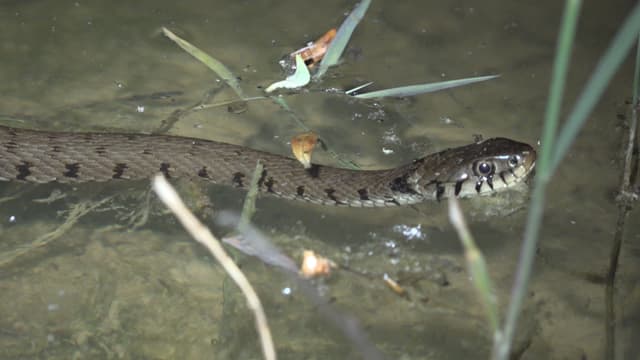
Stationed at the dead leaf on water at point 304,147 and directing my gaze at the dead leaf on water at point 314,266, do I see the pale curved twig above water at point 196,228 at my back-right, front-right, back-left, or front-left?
front-right

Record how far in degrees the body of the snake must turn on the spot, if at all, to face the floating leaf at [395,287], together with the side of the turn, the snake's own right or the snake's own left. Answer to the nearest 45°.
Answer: approximately 45° to the snake's own right

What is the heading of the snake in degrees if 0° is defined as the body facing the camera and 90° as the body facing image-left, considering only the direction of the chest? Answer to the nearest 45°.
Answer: approximately 270°

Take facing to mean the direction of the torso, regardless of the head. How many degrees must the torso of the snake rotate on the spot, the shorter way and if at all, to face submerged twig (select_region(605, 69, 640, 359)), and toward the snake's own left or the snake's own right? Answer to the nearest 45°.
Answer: approximately 45° to the snake's own right

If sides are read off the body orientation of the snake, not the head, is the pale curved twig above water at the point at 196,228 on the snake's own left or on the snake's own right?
on the snake's own right
